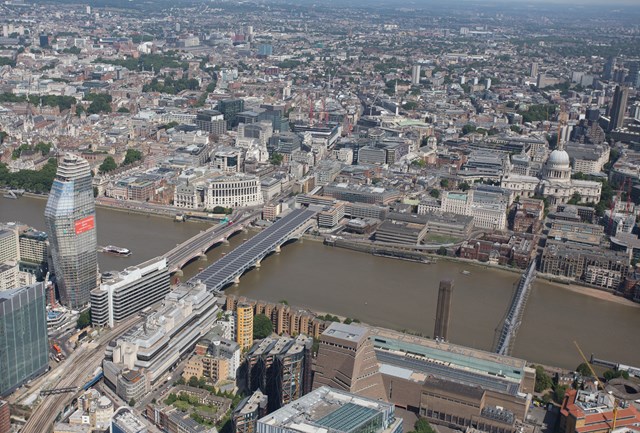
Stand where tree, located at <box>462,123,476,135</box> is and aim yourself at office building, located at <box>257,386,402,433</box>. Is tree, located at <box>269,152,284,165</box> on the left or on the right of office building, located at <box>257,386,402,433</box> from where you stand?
right

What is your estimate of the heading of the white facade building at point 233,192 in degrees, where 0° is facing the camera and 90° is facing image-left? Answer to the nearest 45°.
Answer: approximately 0°

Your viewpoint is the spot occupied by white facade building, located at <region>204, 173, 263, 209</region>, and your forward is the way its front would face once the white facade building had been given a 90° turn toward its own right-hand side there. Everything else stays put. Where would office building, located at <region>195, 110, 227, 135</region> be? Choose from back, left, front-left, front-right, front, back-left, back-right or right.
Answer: right

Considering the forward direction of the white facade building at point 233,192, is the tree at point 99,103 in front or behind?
behind

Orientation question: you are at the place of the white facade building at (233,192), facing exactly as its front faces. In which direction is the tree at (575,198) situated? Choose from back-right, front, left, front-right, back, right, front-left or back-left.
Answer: left

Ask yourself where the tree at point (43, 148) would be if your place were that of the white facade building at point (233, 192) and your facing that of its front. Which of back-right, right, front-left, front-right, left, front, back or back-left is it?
back-right

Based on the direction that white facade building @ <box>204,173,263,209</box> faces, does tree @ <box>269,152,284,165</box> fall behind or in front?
behind

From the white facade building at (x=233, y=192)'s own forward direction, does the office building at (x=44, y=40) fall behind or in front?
behind

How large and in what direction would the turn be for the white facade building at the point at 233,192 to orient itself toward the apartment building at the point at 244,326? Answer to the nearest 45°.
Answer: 0° — it already faces it

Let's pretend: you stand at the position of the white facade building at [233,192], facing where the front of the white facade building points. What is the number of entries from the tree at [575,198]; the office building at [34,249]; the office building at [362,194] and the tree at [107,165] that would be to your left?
2

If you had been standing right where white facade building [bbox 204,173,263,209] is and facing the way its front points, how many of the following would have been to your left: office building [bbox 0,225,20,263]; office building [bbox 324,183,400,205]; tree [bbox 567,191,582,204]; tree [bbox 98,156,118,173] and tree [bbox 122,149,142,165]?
2

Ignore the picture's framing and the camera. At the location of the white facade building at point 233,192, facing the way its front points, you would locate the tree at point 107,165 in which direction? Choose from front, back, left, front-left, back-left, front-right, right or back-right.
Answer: back-right

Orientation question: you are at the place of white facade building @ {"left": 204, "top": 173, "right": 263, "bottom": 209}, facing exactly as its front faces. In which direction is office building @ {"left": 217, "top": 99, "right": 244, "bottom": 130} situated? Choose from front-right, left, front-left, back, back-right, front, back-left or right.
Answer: back

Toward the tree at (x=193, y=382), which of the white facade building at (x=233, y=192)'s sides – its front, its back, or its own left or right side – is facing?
front

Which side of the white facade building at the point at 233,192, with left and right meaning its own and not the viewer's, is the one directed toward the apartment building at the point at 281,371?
front

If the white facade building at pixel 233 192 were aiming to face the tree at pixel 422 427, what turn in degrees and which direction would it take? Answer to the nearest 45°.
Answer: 0° — it already faces it

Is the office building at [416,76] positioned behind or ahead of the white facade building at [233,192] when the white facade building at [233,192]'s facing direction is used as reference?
behind

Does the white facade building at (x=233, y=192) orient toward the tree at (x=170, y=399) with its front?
yes

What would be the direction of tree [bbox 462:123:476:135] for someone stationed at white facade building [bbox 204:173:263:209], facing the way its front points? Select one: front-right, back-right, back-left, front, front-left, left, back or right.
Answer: back-left

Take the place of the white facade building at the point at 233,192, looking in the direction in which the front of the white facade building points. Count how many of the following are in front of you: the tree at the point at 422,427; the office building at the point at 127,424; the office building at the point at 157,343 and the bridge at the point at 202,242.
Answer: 4
